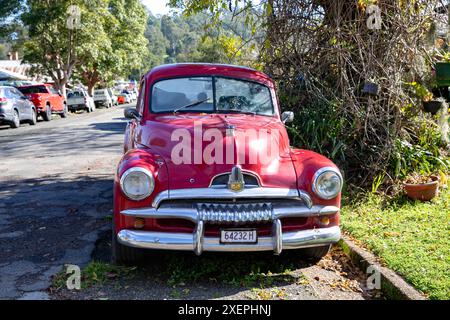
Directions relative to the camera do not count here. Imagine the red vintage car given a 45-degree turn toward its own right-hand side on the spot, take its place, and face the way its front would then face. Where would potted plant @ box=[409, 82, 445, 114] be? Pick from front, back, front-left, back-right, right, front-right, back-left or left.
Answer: back

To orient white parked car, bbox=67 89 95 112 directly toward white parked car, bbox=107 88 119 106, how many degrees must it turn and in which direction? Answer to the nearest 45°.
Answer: approximately 45° to its left

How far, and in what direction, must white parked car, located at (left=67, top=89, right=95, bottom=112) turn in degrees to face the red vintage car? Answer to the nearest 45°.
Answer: approximately 135° to its right

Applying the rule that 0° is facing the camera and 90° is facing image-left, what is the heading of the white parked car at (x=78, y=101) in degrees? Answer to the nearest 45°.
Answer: approximately 225°

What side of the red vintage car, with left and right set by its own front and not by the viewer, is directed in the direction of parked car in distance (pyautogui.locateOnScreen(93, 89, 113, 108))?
back

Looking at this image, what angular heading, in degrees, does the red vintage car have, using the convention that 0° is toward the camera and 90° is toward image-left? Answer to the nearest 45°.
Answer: approximately 0°

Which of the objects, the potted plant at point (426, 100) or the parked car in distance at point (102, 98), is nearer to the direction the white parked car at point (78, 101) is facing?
the parked car in distance

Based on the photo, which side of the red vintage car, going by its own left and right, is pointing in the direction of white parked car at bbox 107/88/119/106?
back

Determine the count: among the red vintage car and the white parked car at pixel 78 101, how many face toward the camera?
1

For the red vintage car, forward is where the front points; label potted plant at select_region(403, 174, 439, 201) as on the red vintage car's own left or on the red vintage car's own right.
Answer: on the red vintage car's own left

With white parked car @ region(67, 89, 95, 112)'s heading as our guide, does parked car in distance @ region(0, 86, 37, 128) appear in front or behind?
behind

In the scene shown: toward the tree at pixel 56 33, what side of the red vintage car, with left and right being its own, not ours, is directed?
back
